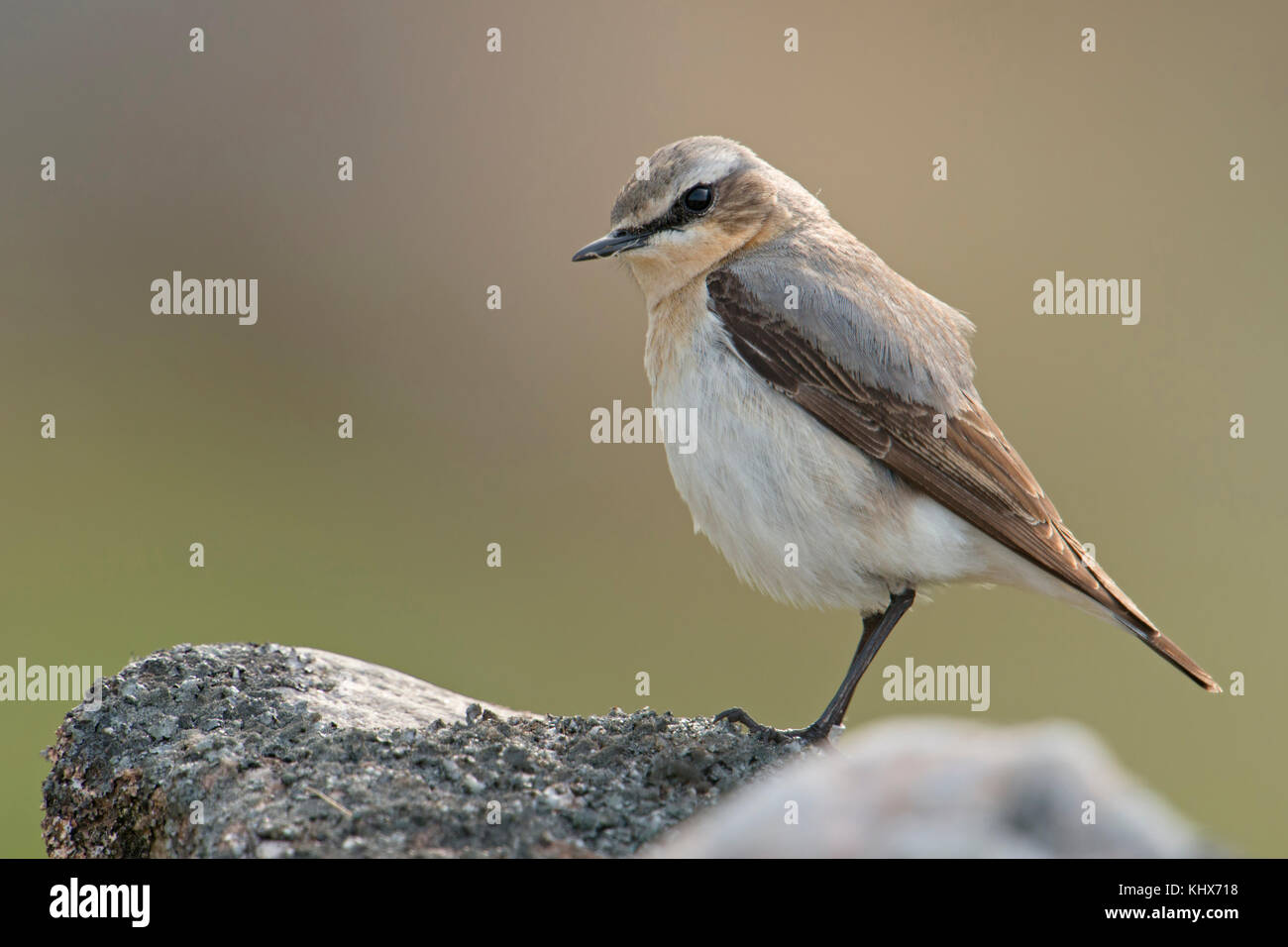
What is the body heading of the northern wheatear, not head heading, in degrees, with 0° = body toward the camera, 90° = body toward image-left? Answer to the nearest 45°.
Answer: approximately 90°

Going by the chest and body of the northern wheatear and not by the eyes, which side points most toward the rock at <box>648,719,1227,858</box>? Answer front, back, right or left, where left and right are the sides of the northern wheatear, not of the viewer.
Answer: left
